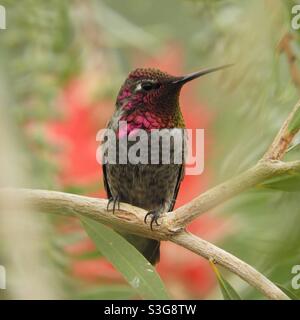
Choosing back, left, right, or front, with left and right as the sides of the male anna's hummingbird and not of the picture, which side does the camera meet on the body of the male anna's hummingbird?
front
